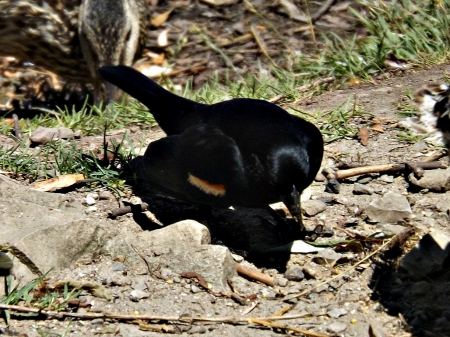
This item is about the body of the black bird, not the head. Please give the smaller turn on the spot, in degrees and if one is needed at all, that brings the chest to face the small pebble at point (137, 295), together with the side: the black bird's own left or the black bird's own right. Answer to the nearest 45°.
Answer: approximately 90° to the black bird's own right

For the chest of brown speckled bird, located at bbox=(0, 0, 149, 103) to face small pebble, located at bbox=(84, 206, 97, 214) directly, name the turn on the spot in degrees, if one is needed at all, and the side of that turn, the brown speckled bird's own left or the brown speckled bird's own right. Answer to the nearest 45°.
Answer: approximately 45° to the brown speckled bird's own right

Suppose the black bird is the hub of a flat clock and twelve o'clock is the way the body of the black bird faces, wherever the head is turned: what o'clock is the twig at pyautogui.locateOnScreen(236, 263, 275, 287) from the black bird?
The twig is roughly at 1 o'clock from the black bird.

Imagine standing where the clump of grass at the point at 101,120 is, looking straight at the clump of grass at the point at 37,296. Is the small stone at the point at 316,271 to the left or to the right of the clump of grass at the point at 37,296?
left

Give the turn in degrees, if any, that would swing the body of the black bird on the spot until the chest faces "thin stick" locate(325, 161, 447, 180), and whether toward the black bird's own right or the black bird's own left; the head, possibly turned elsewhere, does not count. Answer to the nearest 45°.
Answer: approximately 90° to the black bird's own left

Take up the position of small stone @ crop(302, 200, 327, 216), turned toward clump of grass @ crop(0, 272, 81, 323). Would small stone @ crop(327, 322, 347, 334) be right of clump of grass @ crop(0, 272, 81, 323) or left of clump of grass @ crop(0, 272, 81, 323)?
left

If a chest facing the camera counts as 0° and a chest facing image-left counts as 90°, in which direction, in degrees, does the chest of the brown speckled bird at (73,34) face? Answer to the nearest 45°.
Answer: approximately 315°

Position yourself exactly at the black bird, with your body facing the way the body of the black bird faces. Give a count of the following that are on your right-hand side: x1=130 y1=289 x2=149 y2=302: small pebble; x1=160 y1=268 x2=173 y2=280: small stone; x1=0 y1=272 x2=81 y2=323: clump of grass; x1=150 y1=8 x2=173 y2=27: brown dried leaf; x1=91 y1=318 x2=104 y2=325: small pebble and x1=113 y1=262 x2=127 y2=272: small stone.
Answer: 5

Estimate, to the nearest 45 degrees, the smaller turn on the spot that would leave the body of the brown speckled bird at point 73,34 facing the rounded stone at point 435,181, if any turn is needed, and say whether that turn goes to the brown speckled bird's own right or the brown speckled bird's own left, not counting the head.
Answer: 0° — it already faces it

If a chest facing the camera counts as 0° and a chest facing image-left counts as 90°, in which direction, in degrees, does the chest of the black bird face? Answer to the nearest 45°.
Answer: approximately 315°
